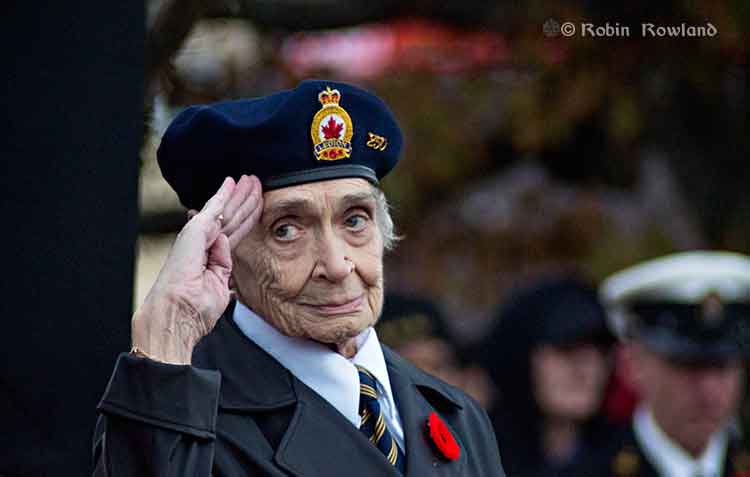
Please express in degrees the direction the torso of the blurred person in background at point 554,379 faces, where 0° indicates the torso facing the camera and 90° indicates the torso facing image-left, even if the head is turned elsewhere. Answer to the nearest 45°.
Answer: approximately 315°

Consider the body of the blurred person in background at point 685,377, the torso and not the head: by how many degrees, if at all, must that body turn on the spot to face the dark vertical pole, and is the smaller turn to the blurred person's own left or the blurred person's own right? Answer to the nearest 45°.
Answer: approximately 90° to the blurred person's own right

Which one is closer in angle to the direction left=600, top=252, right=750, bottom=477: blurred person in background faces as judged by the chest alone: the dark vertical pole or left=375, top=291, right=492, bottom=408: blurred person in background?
the dark vertical pole

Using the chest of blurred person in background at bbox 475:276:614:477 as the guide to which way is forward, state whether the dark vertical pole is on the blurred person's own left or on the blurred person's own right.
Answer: on the blurred person's own right

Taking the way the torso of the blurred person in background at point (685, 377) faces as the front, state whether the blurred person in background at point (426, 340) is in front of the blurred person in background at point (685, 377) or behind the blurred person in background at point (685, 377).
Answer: behind
